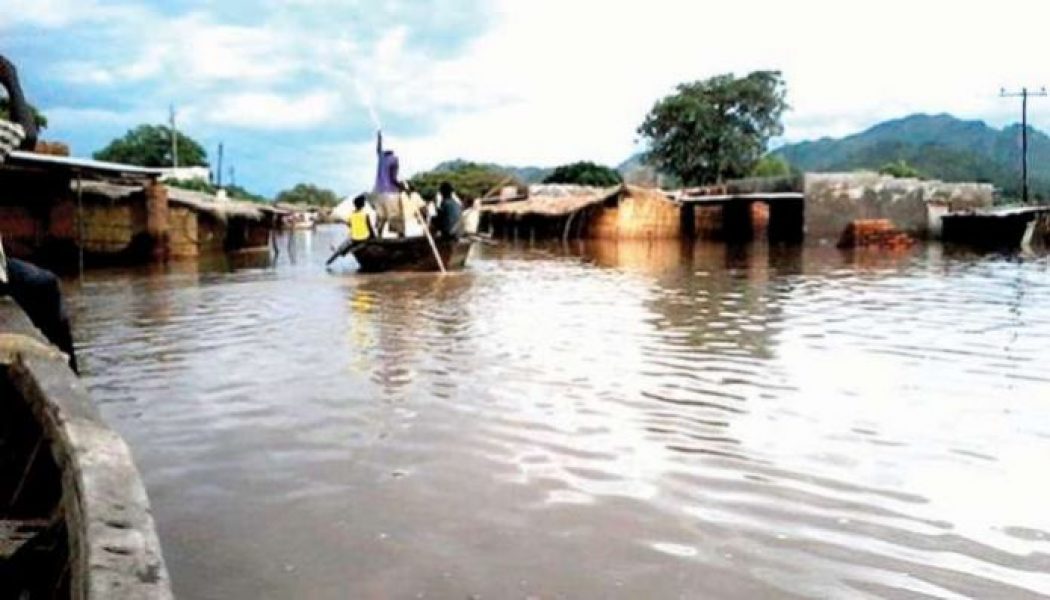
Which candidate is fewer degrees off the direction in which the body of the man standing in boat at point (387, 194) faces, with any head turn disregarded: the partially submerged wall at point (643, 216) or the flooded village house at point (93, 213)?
the partially submerged wall

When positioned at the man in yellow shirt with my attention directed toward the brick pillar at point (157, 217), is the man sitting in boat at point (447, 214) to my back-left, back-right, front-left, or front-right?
back-right

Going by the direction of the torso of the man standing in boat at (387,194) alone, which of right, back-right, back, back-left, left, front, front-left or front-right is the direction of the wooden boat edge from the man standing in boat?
back

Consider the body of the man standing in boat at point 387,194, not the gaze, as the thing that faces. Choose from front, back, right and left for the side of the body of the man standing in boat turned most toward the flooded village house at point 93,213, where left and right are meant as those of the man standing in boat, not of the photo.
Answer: left

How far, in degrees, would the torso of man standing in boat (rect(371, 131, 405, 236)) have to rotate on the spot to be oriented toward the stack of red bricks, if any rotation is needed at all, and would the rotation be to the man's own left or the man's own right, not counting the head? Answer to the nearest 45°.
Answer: approximately 45° to the man's own right

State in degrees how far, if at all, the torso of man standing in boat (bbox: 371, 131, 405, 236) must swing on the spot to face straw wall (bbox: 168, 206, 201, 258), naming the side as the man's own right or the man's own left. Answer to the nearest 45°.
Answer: approximately 45° to the man's own left

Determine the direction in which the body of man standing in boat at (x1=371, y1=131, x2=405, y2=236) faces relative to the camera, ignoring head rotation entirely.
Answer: away from the camera
